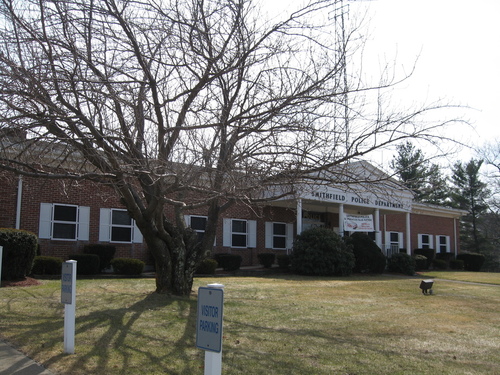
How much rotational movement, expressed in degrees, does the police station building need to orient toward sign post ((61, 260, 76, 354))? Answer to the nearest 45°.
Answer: approximately 45° to its right

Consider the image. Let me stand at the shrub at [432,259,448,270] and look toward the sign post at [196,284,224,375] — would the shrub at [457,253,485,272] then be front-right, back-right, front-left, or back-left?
back-left

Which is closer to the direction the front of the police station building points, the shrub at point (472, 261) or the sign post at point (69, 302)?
the sign post

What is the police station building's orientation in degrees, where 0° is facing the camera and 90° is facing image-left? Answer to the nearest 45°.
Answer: approximately 315°

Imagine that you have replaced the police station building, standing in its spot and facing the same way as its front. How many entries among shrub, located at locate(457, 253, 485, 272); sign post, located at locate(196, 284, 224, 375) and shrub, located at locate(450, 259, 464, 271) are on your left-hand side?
2

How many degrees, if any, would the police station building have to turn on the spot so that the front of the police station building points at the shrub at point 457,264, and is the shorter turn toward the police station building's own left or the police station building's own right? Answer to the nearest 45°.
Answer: approximately 90° to the police station building's own left

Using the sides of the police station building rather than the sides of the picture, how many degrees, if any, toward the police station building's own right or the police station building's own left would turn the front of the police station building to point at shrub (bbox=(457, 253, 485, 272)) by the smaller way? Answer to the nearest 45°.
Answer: approximately 90° to the police station building's own left

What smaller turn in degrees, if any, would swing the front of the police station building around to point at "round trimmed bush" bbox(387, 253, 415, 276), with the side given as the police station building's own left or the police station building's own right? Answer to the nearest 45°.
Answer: approximately 90° to the police station building's own left

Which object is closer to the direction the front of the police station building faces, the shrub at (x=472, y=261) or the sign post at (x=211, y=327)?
the sign post

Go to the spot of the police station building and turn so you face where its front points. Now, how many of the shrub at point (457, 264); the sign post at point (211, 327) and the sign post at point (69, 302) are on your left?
1

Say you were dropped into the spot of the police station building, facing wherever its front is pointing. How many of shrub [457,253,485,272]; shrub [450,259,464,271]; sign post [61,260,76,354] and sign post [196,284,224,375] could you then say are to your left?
2

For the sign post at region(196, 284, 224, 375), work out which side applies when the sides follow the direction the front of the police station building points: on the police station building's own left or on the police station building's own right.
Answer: on the police station building's own right

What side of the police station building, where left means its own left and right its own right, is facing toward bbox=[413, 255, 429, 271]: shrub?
left

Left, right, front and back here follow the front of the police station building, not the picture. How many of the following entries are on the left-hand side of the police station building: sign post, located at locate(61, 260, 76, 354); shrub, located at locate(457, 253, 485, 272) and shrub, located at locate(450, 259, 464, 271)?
2

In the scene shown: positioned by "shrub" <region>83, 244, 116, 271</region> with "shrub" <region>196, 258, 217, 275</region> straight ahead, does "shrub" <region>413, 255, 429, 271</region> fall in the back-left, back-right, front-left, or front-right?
front-left

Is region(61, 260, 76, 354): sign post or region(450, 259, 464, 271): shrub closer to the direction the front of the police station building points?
the sign post
